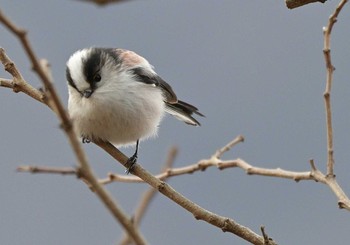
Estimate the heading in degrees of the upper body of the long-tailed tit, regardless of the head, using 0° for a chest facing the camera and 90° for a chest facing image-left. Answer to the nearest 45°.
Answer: approximately 45°

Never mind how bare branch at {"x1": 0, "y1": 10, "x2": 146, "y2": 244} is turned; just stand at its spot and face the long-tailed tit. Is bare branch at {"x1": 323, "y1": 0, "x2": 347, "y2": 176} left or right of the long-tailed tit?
right
